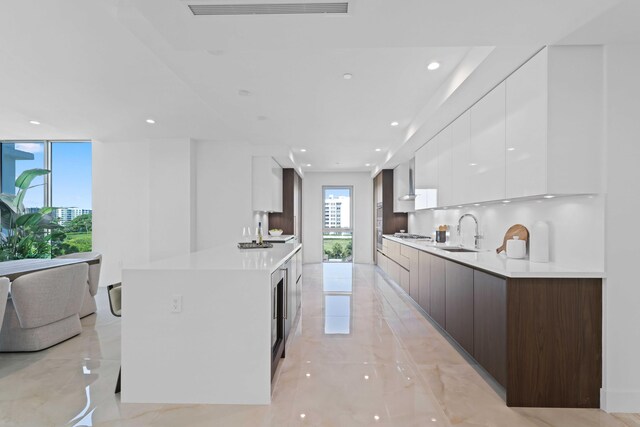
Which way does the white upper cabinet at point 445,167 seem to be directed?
to the viewer's left

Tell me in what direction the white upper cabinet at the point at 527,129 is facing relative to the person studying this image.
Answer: facing the viewer and to the left of the viewer

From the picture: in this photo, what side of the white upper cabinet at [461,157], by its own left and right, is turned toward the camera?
left

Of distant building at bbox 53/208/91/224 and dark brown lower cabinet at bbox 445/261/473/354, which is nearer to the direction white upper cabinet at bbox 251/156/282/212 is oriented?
the dark brown lower cabinet

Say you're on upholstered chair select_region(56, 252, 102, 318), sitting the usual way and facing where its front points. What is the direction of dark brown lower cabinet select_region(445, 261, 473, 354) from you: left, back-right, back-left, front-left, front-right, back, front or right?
back-left

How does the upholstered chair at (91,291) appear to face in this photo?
to the viewer's left

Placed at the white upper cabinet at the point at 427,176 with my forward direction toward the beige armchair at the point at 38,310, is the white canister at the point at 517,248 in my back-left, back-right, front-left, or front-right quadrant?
front-left
